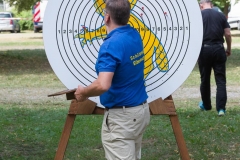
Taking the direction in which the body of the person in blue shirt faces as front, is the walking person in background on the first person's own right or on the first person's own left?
on the first person's own right

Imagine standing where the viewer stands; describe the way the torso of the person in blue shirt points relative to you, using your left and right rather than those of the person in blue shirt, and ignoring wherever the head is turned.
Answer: facing away from the viewer and to the left of the viewer

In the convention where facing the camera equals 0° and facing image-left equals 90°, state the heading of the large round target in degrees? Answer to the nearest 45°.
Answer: approximately 0°

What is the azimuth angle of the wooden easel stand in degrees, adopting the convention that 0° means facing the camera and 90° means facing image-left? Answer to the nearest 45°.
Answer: approximately 0°

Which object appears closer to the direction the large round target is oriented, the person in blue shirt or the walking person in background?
the person in blue shirt

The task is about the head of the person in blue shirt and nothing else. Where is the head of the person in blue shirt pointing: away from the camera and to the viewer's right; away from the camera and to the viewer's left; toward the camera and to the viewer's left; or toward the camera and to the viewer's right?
away from the camera and to the viewer's left
